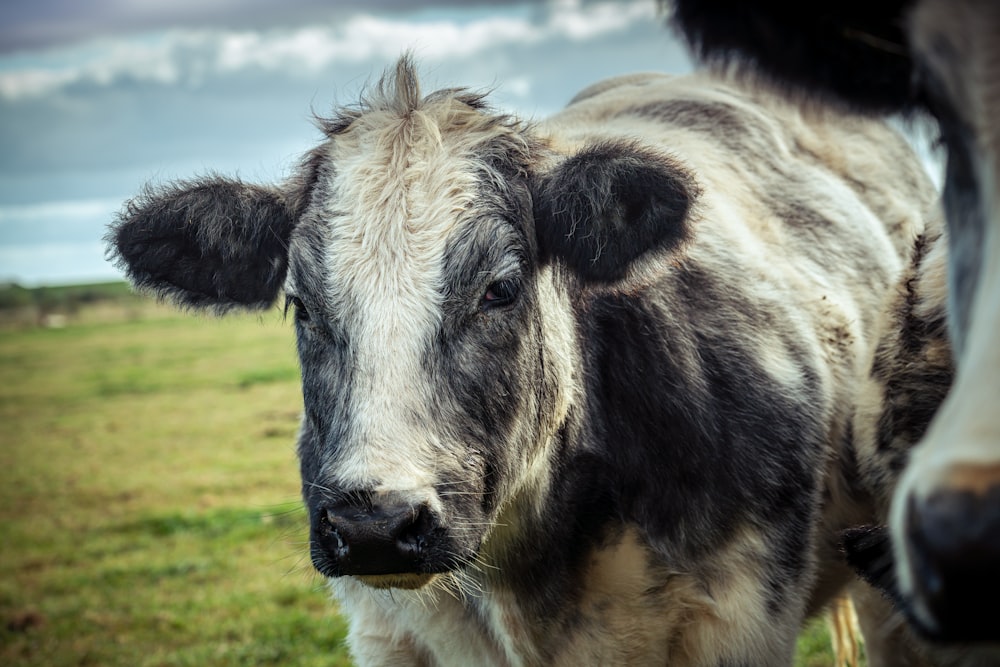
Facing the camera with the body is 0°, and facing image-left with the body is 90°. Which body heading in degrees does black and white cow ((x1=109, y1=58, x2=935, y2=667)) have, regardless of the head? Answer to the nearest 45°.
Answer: approximately 45°

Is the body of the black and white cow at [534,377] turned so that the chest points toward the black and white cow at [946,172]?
no
